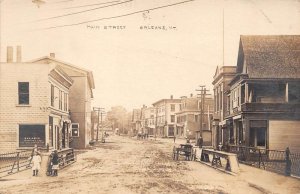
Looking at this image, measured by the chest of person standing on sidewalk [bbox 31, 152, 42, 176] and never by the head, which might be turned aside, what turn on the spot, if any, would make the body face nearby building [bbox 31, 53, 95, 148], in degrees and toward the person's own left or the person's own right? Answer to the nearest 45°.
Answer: approximately 180°

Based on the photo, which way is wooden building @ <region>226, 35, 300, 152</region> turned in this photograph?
to the viewer's left

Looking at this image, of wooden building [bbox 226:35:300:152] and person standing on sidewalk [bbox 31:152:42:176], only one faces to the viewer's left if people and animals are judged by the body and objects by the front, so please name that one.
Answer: the wooden building

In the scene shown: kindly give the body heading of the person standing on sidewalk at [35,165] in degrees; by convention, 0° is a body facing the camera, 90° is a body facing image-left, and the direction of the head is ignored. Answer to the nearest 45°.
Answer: approximately 0°

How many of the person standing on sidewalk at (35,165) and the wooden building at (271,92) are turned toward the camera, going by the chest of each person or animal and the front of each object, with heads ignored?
1

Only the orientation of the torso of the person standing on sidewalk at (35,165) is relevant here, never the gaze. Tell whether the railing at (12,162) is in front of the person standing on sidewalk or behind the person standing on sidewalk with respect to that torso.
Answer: behind
